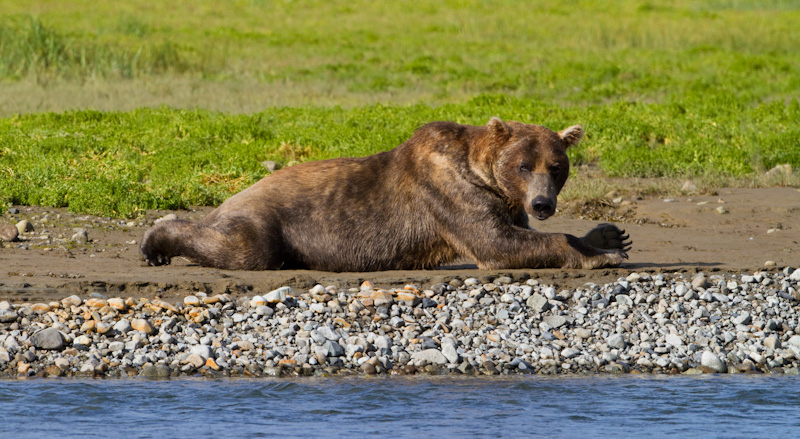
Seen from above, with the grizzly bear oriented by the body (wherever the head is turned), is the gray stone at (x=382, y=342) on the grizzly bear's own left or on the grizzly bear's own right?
on the grizzly bear's own right

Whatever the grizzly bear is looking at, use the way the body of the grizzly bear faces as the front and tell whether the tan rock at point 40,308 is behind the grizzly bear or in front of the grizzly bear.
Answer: behind

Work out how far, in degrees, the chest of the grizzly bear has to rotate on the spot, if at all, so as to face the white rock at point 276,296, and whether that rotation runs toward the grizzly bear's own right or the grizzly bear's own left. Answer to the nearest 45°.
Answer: approximately 135° to the grizzly bear's own right

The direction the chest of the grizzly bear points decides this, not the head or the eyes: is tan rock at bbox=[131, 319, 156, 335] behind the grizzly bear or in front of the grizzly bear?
behind

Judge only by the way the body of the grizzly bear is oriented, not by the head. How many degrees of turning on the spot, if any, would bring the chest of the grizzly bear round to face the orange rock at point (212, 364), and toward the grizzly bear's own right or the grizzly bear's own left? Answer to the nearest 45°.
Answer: approximately 135° to the grizzly bear's own right

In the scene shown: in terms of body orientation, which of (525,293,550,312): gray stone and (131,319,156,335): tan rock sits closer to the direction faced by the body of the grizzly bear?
the gray stone

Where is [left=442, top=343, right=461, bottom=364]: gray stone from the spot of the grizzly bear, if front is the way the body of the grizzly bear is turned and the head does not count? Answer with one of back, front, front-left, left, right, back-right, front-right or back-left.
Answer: right

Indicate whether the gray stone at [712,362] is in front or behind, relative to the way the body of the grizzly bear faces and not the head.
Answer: in front

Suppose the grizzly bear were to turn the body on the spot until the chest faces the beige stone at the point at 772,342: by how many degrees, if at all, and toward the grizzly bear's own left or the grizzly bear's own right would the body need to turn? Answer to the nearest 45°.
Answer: approximately 45° to the grizzly bear's own right

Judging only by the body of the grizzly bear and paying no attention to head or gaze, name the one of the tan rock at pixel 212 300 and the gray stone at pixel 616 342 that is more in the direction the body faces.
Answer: the gray stone

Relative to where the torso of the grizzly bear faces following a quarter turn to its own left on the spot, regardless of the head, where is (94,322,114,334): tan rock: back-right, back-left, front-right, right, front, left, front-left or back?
back-left

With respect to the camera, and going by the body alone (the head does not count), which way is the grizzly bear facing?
to the viewer's right

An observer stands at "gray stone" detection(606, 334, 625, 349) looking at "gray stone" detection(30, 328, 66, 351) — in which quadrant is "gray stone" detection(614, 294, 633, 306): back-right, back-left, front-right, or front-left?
back-right

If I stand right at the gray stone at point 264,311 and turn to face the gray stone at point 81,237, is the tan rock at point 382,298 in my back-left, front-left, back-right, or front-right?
back-right

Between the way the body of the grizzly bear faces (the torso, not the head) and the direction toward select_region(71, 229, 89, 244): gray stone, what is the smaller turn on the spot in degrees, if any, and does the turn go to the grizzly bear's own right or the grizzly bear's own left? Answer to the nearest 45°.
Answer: approximately 135° to the grizzly bear's own left

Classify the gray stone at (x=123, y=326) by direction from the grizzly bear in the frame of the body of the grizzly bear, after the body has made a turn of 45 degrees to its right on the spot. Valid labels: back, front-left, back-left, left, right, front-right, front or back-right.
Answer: right

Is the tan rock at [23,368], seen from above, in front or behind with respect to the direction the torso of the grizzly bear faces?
behind

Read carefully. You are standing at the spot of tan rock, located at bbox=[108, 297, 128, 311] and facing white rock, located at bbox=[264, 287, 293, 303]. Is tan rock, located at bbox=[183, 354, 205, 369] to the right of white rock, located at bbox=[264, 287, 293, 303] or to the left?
right
